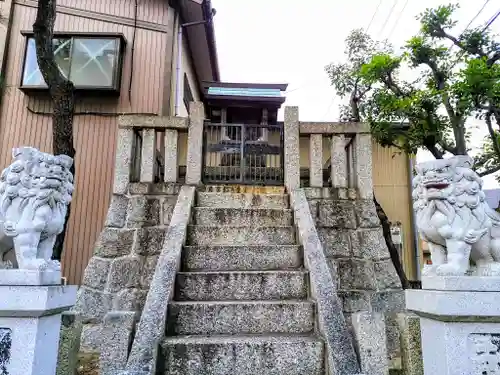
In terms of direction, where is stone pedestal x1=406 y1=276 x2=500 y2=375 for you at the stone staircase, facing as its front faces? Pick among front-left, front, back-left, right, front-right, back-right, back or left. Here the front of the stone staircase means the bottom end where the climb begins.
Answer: front-left

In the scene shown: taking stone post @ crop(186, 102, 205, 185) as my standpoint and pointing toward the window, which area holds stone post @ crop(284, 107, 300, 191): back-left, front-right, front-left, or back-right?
back-right

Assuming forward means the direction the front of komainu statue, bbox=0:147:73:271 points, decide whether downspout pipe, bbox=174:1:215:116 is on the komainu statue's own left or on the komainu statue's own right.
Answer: on the komainu statue's own left

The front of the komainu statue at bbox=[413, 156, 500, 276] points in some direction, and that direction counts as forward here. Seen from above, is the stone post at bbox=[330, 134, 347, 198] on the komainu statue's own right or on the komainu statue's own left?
on the komainu statue's own right

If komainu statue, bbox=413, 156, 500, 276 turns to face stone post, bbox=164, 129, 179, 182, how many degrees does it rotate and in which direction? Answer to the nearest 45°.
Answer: approximately 45° to its right

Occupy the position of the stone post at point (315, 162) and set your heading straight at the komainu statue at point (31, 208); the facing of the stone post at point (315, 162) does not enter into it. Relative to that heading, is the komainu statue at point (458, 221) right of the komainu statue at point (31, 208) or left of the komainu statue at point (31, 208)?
left

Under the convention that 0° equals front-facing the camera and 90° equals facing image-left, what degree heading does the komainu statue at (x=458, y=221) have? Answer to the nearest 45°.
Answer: approximately 45°

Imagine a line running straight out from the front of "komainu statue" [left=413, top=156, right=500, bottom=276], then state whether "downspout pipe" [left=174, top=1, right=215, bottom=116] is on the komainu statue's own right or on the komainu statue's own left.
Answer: on the komainu statue's own right

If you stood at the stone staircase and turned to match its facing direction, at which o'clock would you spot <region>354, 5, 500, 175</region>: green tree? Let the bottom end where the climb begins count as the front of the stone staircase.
The green tree is roughly at 8 o'clock from the stone staircase.
